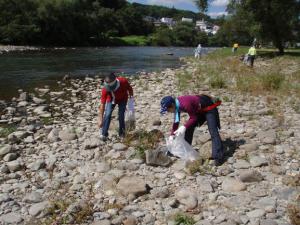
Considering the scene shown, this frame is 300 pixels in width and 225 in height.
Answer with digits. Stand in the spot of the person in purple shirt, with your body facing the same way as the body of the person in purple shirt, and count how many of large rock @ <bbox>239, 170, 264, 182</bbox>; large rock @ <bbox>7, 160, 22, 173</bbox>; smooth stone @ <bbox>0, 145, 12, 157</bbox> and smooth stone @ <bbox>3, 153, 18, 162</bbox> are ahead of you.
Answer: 3

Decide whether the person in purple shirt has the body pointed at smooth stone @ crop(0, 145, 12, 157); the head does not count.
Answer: yes

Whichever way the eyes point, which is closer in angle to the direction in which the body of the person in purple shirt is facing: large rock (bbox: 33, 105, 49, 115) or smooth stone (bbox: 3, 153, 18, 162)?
the smooth stone

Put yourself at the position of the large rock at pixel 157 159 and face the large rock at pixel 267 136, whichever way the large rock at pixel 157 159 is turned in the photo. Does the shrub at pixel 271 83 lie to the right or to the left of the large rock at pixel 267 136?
left

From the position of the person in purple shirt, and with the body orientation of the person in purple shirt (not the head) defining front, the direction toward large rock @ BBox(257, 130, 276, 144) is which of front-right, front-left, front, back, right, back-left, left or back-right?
back-right

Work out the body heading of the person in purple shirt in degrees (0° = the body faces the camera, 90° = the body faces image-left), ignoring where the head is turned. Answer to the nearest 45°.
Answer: approximately 90°

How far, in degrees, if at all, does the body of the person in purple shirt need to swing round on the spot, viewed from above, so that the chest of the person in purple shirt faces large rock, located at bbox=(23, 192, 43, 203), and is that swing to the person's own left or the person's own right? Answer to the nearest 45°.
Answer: approximately 45° to the person's own left

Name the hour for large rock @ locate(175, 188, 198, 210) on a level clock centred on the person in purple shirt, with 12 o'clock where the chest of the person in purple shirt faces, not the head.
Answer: The large rock is roughly at 9 o'clock from the person in purple shirt.

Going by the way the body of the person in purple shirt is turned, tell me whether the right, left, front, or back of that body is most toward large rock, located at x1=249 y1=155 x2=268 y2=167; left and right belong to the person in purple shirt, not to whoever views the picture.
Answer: back

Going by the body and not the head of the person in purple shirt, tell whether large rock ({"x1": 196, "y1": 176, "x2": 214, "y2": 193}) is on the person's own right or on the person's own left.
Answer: on the person's own left

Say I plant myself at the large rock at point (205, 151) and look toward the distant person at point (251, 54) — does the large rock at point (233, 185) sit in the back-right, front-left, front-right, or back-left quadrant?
back-right

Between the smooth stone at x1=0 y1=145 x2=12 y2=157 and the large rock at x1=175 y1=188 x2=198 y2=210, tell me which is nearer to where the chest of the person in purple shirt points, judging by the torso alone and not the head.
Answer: the smooth stone

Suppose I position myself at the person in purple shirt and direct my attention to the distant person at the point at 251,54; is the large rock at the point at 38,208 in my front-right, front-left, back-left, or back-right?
back-left

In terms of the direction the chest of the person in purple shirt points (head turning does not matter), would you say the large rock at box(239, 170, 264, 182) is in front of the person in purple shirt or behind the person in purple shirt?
behind
